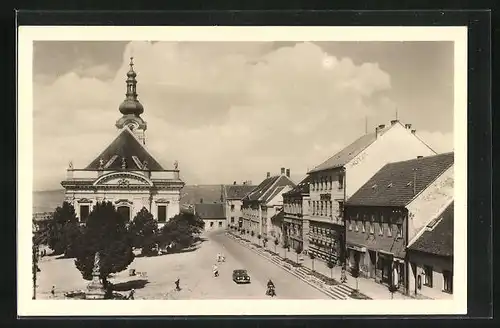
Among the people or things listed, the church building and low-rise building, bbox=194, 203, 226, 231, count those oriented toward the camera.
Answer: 2

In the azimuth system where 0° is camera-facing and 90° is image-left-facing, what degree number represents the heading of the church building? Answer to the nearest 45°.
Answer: approximately 0°

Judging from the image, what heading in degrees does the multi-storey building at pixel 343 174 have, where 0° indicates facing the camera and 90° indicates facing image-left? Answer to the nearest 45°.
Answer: approximately 45°

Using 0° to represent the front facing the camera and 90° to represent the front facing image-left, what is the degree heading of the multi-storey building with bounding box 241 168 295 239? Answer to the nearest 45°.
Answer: approximately 45°

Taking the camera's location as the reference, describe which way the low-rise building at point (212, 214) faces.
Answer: facing the viewer

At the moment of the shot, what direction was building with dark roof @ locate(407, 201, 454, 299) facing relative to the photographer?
facing the viewer and to the left of the viewer

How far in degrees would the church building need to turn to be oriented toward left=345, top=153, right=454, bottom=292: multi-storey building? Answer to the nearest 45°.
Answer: approximately 90° to its left
